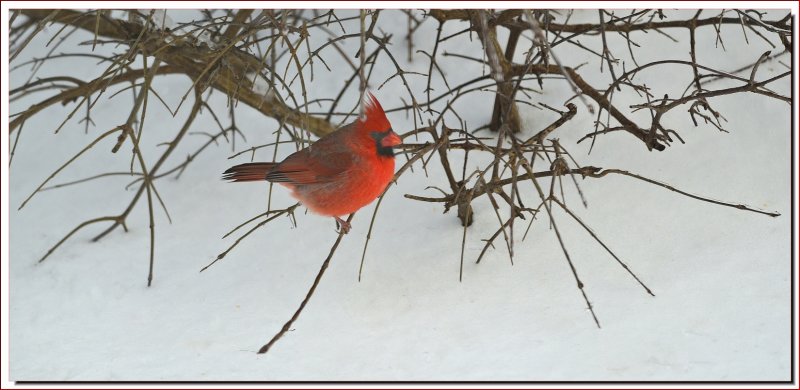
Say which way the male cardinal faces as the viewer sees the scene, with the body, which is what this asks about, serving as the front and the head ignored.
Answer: to the viewer's right
